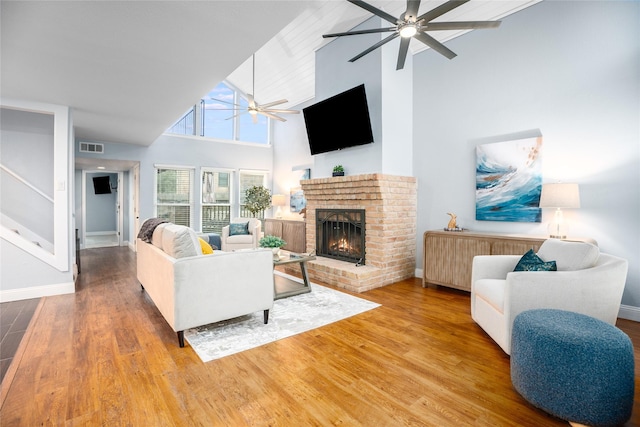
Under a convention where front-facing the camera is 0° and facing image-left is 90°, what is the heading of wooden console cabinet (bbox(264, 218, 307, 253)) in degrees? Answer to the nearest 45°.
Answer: approximately 45°

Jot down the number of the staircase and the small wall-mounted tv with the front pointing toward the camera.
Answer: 1

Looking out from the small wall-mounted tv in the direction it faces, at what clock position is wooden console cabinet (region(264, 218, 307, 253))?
The wooden console cabinet is roughly at 11 o'clock from the small wall-mounted tv.

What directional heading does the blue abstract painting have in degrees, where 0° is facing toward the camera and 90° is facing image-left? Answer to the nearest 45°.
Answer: approximately 45°

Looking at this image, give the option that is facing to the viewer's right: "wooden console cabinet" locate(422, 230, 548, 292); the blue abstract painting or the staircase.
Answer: the staircase

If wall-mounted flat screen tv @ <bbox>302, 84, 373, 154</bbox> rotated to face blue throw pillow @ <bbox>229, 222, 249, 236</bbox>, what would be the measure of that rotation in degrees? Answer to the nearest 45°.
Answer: approximately 90° to its right

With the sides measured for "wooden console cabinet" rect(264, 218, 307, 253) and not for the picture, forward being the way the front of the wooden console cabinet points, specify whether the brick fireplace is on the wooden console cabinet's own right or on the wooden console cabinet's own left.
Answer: on the wooden console cabinet's own left

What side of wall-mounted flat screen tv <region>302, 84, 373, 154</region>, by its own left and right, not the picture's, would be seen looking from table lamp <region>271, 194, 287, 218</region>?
right

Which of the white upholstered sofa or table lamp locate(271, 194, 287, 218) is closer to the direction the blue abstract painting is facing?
the white upholstered sofa

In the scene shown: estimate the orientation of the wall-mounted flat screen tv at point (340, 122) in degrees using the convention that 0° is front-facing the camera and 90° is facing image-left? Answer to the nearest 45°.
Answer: approximately 45°
